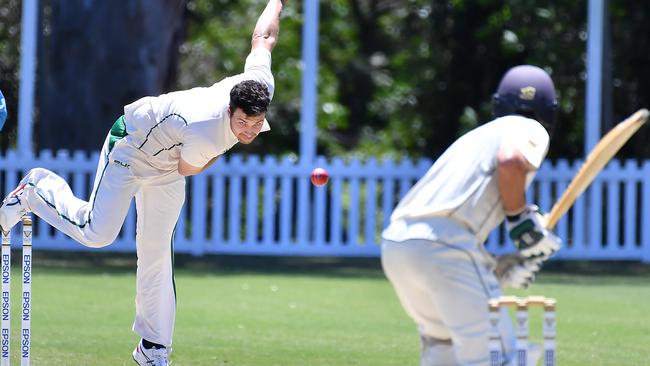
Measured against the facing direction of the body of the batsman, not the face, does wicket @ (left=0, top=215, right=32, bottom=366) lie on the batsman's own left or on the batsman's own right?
on the batsman's own left

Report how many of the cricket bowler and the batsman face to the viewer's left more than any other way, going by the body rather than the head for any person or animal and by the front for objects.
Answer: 0

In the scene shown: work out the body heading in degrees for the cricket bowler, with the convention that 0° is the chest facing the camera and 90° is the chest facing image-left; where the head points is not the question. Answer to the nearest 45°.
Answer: approximately 315°

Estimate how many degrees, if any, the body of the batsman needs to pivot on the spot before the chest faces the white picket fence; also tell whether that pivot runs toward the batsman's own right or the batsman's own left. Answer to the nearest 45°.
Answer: approximately 45° to the batsman's own left

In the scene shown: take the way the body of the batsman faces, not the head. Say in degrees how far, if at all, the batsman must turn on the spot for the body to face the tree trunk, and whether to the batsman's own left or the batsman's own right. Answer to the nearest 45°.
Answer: approximately 90° to the batsman's own left

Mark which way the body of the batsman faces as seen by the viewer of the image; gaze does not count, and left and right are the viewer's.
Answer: facing away from the viewer and to the right of the viewer

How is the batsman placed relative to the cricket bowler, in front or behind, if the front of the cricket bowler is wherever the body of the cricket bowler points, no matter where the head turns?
in front

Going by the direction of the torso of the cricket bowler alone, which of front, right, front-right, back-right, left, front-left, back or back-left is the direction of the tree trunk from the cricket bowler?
back-left

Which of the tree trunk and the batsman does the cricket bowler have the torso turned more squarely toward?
the batsman
